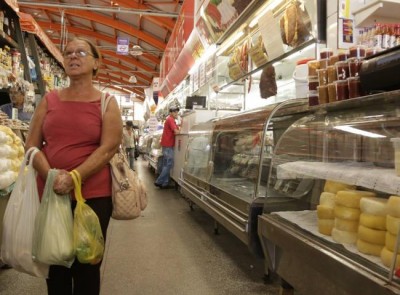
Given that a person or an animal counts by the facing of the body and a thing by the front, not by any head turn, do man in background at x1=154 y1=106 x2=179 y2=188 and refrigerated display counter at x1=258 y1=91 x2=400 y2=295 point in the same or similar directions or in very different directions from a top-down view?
very different directions

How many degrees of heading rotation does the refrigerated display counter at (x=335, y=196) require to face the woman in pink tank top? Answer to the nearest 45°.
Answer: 0° — it already faces them

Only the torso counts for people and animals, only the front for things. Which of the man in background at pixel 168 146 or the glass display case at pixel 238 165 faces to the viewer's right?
the man in background

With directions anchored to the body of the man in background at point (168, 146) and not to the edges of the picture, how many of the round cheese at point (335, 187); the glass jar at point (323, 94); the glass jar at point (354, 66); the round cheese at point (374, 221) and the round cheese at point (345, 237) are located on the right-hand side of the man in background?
5

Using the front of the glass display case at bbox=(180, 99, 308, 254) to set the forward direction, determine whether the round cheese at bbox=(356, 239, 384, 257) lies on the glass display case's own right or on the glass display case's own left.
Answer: on the glass display case's own left

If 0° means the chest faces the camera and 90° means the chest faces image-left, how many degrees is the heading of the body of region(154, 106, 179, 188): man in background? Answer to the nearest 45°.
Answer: approximately 270°

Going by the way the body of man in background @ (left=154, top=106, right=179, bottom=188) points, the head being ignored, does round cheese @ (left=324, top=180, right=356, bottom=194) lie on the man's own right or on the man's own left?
on the man's own right
